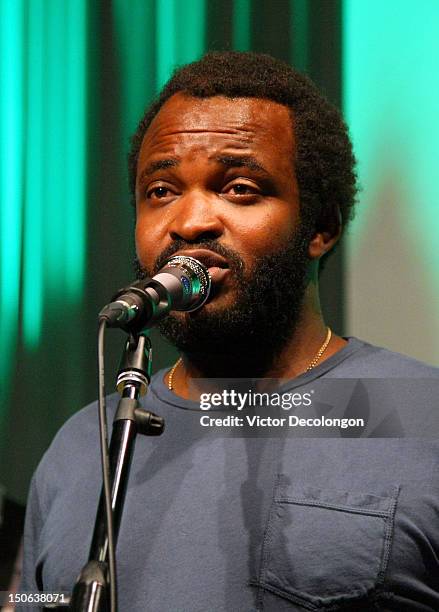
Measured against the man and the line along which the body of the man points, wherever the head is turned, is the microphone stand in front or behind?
in front

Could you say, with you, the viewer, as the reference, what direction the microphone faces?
facing away from the viewer and to the right of the viewer

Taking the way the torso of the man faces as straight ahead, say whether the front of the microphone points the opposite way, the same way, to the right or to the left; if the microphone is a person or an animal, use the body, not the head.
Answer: the opposite way

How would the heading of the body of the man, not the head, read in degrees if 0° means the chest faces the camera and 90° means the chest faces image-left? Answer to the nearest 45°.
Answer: approximately 45°
